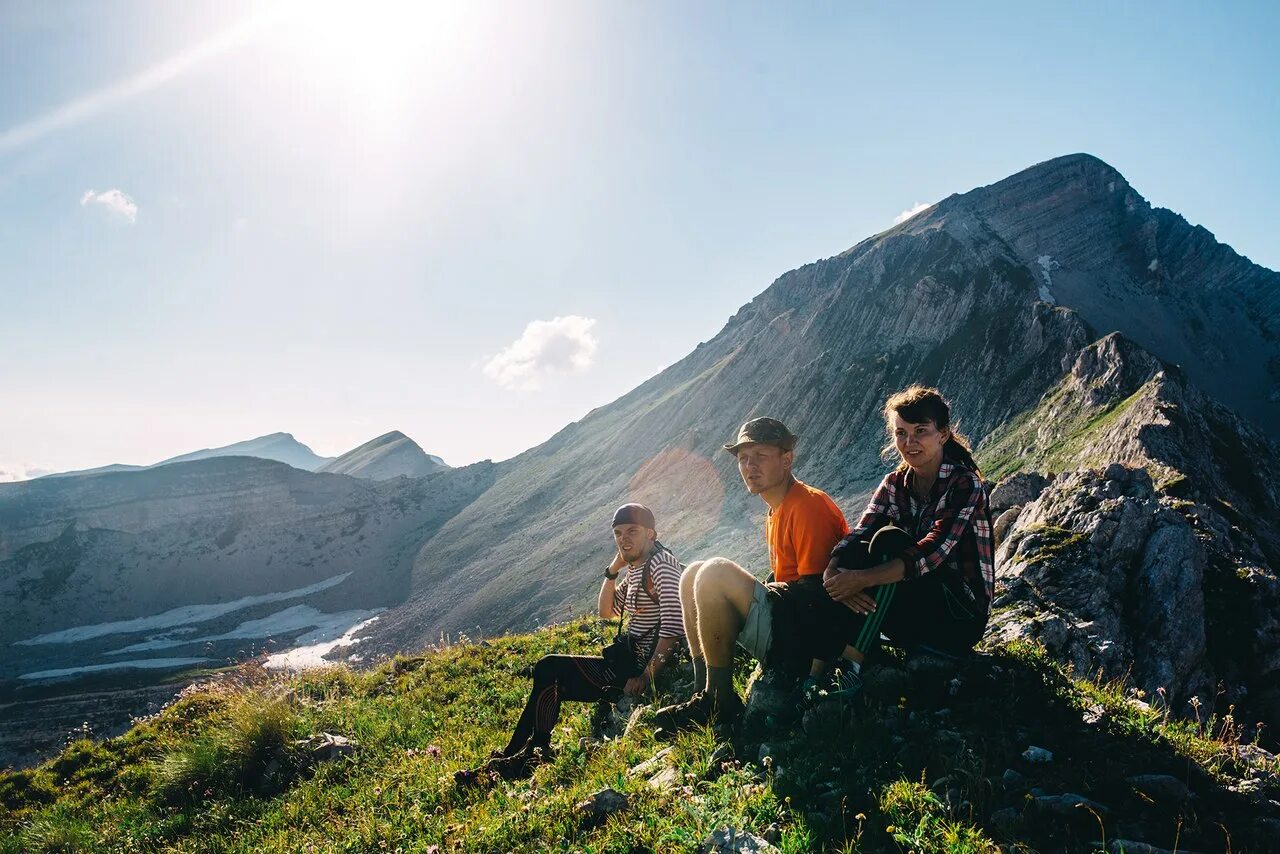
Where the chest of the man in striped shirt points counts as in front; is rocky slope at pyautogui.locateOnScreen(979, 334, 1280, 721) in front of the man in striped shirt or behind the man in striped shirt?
behind

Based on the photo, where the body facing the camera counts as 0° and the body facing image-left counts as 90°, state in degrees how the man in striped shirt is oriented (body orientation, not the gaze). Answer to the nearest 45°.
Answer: approximately 45°

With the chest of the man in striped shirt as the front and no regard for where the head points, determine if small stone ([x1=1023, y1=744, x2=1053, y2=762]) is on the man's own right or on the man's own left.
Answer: on the man's own left

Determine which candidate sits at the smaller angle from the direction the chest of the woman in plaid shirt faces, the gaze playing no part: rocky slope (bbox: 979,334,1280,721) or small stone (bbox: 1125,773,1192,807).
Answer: the small stone

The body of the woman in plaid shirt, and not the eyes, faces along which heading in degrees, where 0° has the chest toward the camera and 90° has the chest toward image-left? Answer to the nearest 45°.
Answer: approximately 45°

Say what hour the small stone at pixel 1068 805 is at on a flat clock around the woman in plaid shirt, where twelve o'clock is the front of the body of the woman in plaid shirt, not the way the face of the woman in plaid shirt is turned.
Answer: The small stone is roughly at 10 o'clock from the woman in plaid shirt.

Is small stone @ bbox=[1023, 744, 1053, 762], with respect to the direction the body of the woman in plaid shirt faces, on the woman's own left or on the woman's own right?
on the woman's own left
